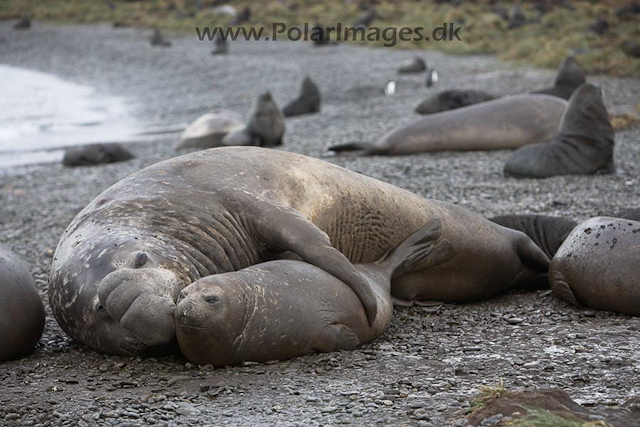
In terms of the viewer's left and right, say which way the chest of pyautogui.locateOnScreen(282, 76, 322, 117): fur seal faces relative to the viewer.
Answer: facing to the right of the viewer

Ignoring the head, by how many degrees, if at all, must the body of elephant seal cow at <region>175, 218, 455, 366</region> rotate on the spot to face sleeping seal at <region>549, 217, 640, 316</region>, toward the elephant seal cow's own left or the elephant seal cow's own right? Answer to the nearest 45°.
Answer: approximately 180°

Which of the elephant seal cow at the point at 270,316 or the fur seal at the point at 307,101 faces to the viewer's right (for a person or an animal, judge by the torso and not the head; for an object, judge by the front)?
the fur seal

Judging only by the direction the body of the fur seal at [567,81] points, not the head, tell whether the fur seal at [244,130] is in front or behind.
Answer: behind

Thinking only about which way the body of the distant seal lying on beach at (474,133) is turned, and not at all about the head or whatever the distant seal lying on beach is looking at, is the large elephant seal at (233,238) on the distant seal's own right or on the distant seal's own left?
on the distant seal's own right
